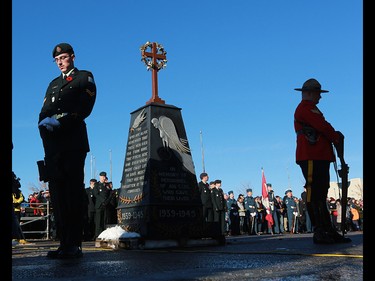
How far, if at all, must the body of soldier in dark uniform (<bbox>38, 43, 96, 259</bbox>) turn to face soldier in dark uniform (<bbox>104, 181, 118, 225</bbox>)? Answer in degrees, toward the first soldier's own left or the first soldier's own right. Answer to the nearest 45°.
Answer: approximately 135° to the first soldier's own right

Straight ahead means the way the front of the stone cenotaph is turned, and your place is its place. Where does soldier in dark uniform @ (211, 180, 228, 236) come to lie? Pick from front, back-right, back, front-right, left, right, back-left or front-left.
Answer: back-left

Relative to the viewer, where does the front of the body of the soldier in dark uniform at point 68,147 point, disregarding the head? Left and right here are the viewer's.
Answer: facing the viewer and to the left of the viewer
